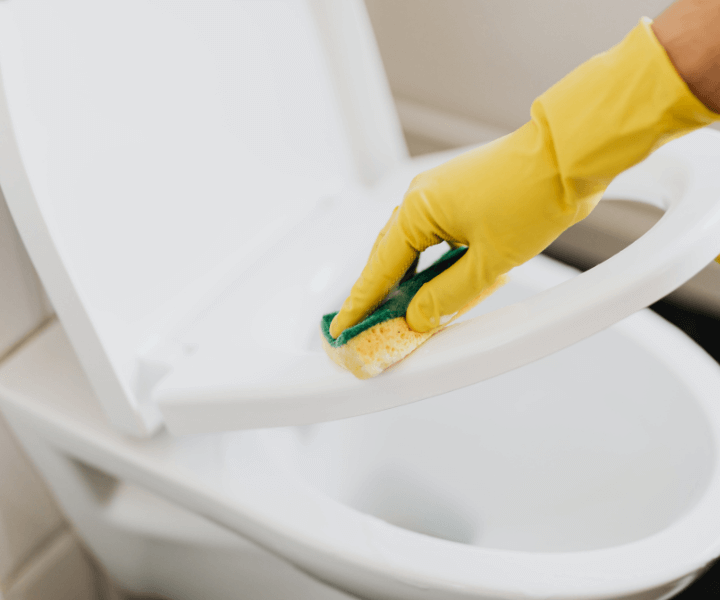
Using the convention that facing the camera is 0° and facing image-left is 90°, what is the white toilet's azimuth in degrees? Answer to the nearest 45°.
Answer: approximately 315°
